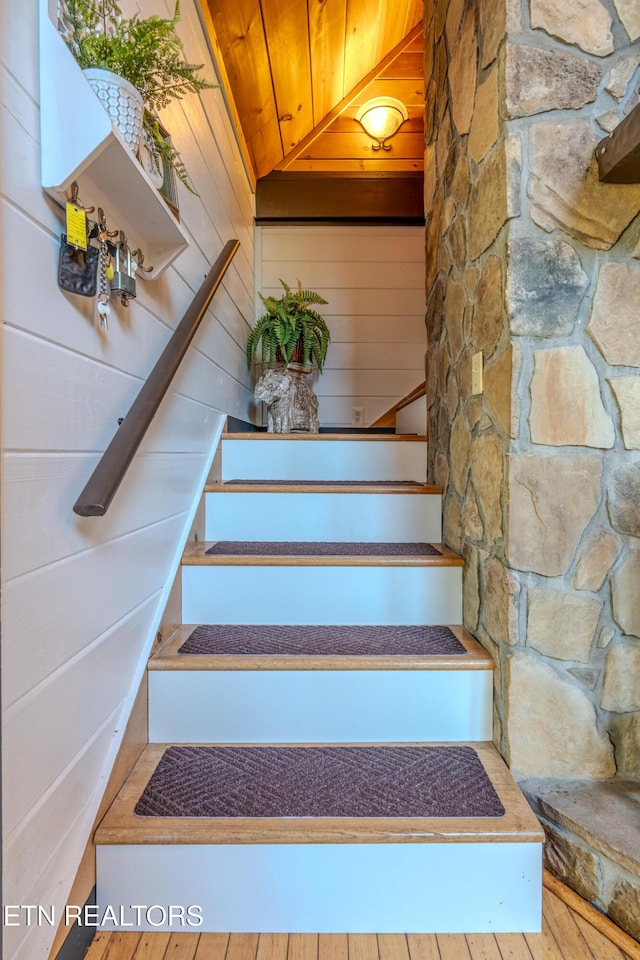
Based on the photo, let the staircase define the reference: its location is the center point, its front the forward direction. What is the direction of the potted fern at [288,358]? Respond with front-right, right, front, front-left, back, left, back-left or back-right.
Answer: back

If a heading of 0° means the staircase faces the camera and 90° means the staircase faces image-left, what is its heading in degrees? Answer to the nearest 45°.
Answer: approximately 0°
